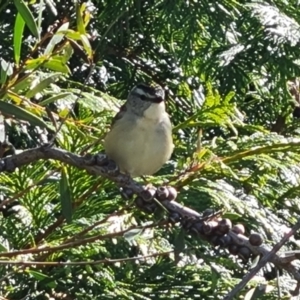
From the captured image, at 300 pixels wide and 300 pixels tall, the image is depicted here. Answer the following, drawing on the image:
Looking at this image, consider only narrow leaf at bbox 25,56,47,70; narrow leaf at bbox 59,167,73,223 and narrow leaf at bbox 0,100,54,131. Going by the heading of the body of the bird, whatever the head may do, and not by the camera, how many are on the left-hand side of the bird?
0

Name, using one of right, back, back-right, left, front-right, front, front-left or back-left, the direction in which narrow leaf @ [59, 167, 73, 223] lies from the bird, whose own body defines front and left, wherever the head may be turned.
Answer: front-right

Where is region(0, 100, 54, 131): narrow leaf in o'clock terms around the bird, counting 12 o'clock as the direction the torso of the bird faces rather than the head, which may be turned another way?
The narrow leaf is roughly at 2 o'clock from the bird.

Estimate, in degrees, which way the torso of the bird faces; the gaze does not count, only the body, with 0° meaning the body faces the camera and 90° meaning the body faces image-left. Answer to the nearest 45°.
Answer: approximately 315°

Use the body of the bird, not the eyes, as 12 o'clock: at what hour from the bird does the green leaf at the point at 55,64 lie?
The green leaf is roughly at 2 o'clock from the bird.

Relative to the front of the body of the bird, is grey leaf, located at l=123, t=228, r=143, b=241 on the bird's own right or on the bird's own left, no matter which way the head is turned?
on the bird's own right

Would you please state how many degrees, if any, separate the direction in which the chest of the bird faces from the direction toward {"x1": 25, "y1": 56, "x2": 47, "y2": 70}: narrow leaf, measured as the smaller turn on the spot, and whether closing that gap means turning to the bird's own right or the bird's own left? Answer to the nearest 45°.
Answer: approximately 45° to the bird's own right

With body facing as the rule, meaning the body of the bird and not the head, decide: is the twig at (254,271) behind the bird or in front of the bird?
in front
